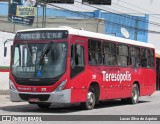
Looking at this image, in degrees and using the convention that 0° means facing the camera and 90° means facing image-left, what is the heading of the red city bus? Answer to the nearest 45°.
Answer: approximately 45°
